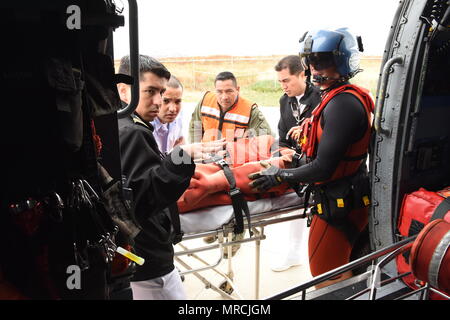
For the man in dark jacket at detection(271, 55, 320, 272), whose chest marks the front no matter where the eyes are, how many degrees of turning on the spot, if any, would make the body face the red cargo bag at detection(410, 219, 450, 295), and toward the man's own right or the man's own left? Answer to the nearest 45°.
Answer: approximately 45° to the man's own left

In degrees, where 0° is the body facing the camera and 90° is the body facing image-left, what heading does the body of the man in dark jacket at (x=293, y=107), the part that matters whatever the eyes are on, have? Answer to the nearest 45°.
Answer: approximately 45°

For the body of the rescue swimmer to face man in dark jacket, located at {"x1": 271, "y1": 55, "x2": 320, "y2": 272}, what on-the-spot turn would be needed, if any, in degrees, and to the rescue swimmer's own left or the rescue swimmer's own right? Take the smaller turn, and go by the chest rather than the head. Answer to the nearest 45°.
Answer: approximately 90° to the rescue swimmer's own right

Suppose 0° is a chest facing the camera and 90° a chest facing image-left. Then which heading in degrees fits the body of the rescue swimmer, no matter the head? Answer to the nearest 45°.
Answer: approximately 90°

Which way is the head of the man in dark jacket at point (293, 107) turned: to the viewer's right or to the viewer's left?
to the viewer's left
